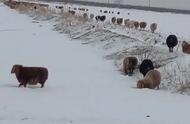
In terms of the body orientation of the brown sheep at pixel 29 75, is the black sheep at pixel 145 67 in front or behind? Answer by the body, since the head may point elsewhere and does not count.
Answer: behind

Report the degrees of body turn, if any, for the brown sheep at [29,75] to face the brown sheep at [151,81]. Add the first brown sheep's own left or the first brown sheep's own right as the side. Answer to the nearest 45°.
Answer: approximately 180°

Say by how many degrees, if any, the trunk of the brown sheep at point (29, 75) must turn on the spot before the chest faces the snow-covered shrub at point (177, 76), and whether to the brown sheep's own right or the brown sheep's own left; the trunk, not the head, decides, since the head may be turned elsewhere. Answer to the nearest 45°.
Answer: approximately 180°

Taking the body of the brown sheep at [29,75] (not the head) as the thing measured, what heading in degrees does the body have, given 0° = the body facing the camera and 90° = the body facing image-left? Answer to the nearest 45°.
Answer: approximately 90°
